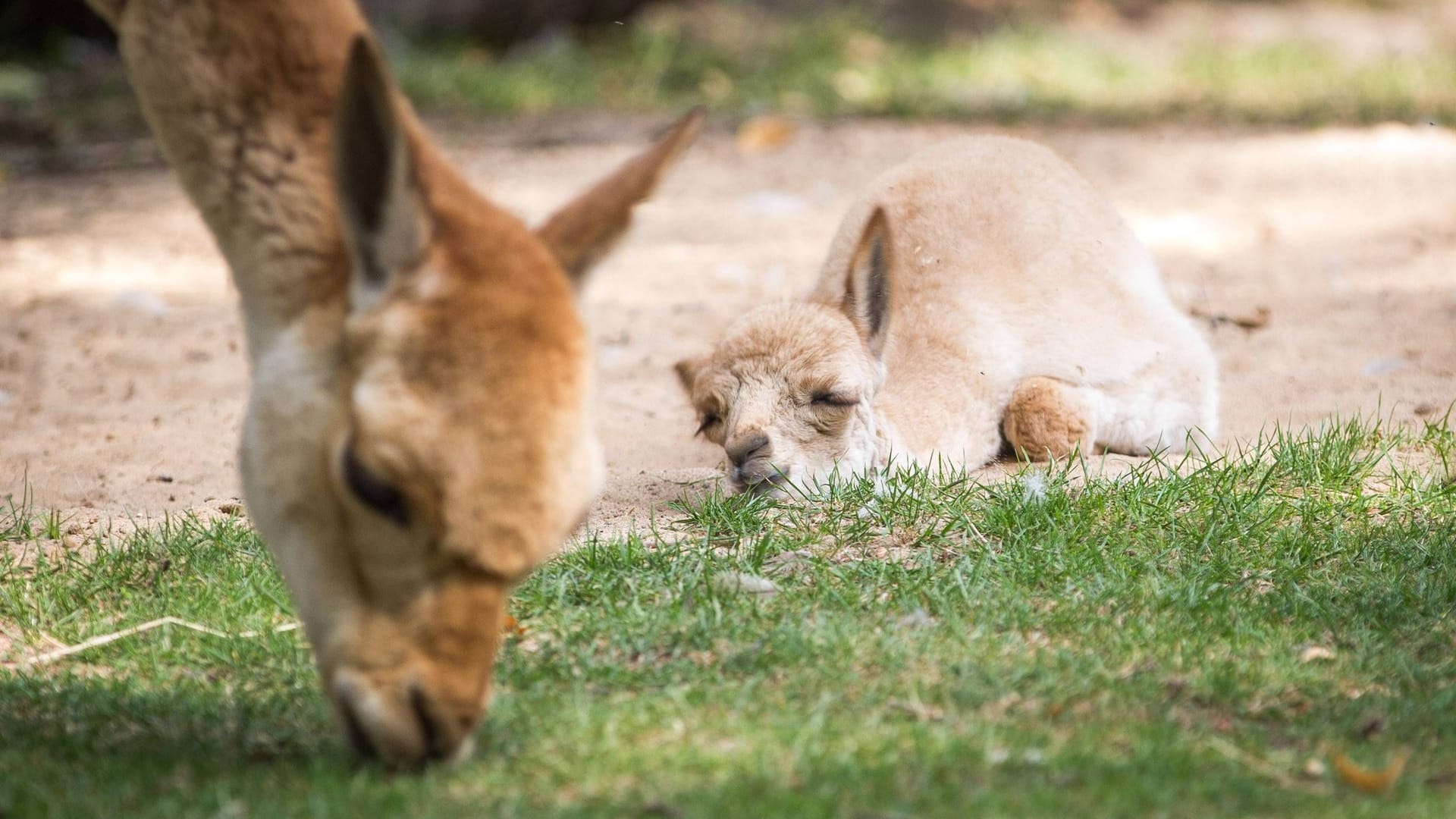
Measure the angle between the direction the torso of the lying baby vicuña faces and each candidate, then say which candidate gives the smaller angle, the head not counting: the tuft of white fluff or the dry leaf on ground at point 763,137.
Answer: the tuft of white fluff

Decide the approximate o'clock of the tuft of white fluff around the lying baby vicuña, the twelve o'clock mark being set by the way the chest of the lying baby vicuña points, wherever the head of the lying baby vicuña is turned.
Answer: The tuft of white fluff is roughly at 10 o'clock from the lying baby vicuña.

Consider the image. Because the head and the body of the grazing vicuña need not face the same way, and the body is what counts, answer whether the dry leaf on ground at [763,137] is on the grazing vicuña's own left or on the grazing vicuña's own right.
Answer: on the grazing vicuña's own left

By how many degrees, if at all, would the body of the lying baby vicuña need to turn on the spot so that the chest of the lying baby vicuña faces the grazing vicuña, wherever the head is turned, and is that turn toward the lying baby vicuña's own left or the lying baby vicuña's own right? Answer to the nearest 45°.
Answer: approximately 45° to the lying baby vicuña's own left

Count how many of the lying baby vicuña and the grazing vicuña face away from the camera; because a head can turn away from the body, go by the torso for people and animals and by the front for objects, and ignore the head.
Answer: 0

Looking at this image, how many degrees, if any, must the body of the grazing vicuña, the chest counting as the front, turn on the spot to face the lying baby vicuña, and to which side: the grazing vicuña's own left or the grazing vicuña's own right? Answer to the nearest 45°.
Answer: approximately 90° to the grazing vicuña's own left

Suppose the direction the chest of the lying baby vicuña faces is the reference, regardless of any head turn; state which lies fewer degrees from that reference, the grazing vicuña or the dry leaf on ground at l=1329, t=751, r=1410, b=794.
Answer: the grazing vicuña

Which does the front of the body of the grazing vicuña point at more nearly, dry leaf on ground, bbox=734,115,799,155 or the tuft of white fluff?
the tuft of white fluff

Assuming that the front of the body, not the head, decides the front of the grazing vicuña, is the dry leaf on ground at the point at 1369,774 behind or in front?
in front

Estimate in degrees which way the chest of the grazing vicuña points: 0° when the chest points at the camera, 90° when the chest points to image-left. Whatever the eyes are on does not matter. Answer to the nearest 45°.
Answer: approximately 315°

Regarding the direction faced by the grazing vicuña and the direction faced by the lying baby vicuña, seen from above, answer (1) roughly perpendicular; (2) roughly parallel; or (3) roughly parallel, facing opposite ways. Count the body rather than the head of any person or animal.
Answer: roughly perpendicular

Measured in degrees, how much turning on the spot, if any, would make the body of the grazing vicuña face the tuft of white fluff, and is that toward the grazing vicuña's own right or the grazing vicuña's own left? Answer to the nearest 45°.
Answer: approximately 90° to the grazing vicuña's own left

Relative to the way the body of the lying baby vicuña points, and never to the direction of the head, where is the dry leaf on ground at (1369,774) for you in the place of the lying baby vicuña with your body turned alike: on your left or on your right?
on your left
